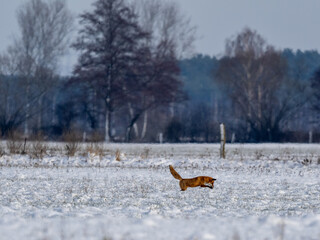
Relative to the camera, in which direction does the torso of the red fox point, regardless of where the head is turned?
to the viewer's right

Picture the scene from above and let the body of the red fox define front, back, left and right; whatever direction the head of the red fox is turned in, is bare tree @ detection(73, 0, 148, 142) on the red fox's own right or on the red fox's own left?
on the red fox's own left
